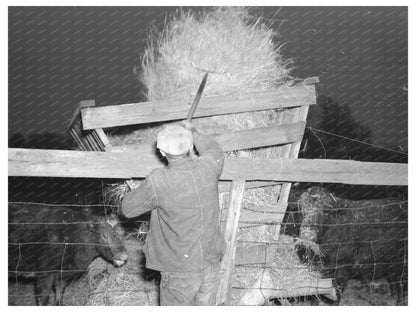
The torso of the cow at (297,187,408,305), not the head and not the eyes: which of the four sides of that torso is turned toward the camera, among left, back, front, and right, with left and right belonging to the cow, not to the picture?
left

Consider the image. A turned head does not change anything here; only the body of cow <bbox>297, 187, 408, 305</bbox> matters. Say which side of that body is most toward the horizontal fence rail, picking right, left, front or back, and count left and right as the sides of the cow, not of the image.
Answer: front

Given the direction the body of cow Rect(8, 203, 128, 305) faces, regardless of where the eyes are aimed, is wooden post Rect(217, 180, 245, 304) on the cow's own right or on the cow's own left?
on the cow's own right

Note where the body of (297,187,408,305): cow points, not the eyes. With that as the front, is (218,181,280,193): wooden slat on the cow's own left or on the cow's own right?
on the cow's own left

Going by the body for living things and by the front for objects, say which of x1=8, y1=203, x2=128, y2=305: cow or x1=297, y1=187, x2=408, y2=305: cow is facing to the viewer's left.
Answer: x1=297, y1=187, x2=408, y2=305: cow

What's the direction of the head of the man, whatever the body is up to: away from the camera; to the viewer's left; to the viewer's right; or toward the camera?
away from the camera

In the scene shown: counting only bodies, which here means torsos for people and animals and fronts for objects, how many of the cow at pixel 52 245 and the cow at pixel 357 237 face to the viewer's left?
1

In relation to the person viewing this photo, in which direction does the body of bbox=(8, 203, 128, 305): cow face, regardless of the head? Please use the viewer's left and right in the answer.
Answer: facing to the right of the viewer

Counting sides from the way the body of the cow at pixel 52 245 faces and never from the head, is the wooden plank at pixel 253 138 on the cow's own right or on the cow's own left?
on the cow's own left
